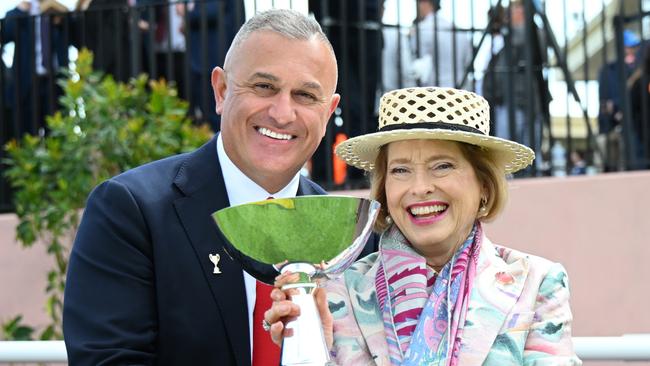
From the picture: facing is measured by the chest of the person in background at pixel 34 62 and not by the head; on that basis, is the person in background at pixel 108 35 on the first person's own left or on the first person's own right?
on the first person's own left

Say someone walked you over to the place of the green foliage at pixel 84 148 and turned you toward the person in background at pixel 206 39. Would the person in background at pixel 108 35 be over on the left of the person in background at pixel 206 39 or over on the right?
left

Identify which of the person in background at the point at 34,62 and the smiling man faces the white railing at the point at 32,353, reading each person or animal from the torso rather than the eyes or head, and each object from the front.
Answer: the person in background

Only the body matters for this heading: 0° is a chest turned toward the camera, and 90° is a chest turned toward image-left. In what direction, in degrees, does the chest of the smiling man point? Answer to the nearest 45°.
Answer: approximately 315°

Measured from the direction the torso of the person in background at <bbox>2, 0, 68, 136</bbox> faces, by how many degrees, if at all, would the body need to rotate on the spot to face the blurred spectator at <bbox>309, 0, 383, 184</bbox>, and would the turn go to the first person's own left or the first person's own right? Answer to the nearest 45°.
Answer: approximately 45° to the first person's own left

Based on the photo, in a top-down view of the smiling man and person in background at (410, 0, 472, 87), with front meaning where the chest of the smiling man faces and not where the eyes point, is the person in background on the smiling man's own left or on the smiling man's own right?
on the smiling man's own left

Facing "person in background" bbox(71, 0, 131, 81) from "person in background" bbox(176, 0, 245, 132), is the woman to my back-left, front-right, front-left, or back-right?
back-left

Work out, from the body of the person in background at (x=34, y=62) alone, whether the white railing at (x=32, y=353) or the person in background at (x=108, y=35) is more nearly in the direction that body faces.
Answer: the white railing

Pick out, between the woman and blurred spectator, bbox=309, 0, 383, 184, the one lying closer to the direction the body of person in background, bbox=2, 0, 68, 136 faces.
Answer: the woman

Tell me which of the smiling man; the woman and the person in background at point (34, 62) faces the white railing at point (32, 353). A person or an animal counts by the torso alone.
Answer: the person in background

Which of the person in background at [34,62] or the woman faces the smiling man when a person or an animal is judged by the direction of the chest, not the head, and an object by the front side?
the person in background

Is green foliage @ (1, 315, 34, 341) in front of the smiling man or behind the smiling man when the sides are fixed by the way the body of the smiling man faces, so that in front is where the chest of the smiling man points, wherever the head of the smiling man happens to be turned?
behind

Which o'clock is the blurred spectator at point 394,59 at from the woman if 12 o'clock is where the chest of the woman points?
The blurred spectator is roughly at 6 o'clock from the woman.

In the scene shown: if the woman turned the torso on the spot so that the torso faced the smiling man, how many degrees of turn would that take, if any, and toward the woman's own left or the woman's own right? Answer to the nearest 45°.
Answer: approximately 90° to the woman's own right

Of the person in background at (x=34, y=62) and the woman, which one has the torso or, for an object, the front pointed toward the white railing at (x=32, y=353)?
the person in background
